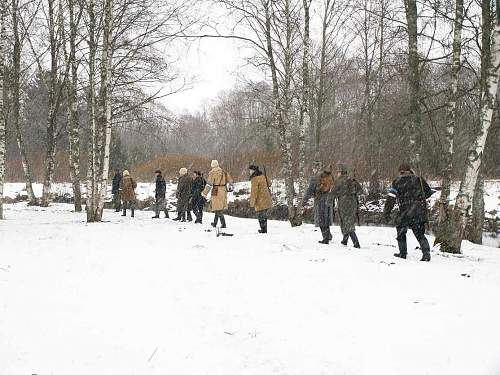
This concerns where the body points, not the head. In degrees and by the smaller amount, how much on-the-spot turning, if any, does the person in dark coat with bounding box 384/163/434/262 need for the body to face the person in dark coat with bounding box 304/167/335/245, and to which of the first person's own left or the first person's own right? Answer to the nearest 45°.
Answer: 0° — they already face them

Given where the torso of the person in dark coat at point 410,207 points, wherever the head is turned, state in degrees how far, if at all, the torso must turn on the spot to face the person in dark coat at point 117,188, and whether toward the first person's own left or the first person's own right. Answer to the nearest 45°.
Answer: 0° — they already face them

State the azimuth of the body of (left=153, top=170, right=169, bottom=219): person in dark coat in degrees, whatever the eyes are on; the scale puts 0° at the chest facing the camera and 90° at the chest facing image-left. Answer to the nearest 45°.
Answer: approximately 90°

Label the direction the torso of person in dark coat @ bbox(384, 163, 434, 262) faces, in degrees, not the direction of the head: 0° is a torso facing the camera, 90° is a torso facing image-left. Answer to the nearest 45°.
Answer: approximately 135°

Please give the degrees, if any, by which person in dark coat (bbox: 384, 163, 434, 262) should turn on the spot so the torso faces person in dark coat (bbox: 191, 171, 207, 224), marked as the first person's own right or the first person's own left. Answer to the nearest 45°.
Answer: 0° — they already face them

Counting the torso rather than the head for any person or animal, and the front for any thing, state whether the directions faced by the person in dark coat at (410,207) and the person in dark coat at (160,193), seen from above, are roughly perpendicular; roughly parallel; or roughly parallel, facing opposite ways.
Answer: roughly perpendicular

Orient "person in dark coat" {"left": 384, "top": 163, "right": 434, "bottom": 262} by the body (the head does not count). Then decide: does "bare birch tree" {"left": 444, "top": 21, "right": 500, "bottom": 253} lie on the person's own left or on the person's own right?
on the person's own right

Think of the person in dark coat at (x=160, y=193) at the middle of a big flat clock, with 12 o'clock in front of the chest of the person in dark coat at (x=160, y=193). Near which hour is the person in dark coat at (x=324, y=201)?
the person in dark coat at (x=324, y=201) is roughly at 8 o'clock from the person in dark coat at (x=160, y=193).
